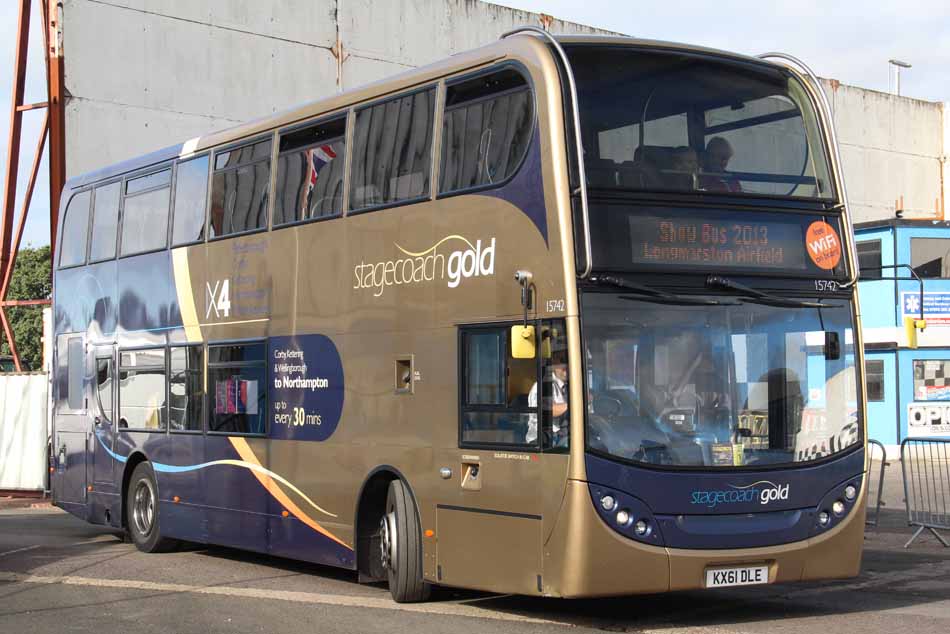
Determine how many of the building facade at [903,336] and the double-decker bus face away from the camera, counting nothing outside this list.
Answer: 0

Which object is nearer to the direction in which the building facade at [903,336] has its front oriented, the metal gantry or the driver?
the driver

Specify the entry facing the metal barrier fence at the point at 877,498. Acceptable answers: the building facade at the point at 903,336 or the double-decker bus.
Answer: the building facade

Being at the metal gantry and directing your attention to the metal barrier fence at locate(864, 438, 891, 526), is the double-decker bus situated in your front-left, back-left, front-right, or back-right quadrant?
front-right

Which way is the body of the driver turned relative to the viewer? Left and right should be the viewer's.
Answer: facing the viewer and to the right of the viewer

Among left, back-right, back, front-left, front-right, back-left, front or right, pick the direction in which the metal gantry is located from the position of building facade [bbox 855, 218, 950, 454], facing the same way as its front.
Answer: front-right

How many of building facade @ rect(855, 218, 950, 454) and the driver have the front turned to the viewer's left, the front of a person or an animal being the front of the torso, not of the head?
0

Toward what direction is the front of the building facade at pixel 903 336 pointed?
toward the camera

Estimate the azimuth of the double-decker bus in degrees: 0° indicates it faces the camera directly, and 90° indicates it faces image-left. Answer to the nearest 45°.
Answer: approximately 315°

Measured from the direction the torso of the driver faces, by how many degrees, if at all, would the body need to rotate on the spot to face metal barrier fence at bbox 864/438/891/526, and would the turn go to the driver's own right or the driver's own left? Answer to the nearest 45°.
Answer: approximately 90° to the driver's own left

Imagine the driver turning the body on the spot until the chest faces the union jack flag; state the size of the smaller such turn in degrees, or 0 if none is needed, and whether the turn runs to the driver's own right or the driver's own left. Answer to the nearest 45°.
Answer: approximately 180°

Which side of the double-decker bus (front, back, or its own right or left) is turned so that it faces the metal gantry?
back
